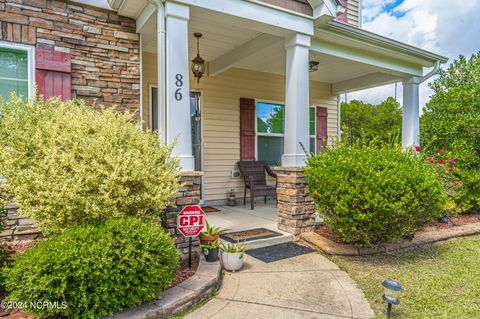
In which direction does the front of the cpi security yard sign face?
toward the camera

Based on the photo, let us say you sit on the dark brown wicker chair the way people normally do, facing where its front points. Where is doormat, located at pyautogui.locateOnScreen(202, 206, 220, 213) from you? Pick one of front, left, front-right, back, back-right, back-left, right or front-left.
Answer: right

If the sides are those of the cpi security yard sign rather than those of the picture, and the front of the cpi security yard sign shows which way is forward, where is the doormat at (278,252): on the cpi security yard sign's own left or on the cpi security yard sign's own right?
on the cpi security yard sign's own left

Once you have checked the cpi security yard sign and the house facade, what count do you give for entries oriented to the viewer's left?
0

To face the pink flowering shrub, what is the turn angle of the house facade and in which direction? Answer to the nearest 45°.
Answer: approximately 45° to its left

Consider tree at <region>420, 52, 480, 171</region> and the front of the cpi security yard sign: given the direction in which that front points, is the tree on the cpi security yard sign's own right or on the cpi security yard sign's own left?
on the cpi security yard sign's own left

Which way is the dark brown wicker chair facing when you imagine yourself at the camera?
facing the viewer and to the right of the viewer

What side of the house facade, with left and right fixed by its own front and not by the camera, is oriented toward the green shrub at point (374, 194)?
front

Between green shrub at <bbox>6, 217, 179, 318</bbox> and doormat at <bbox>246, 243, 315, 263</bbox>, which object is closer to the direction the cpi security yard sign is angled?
the green shrub

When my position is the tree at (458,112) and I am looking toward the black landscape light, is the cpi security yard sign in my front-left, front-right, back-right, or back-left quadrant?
front-right

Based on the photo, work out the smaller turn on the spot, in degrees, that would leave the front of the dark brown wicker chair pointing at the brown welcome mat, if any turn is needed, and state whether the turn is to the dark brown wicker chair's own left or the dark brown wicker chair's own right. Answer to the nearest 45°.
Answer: approximately 45° to the dark brown wicker chair's own right

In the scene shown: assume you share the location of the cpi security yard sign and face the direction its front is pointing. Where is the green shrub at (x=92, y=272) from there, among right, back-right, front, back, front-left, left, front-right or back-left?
front-right
